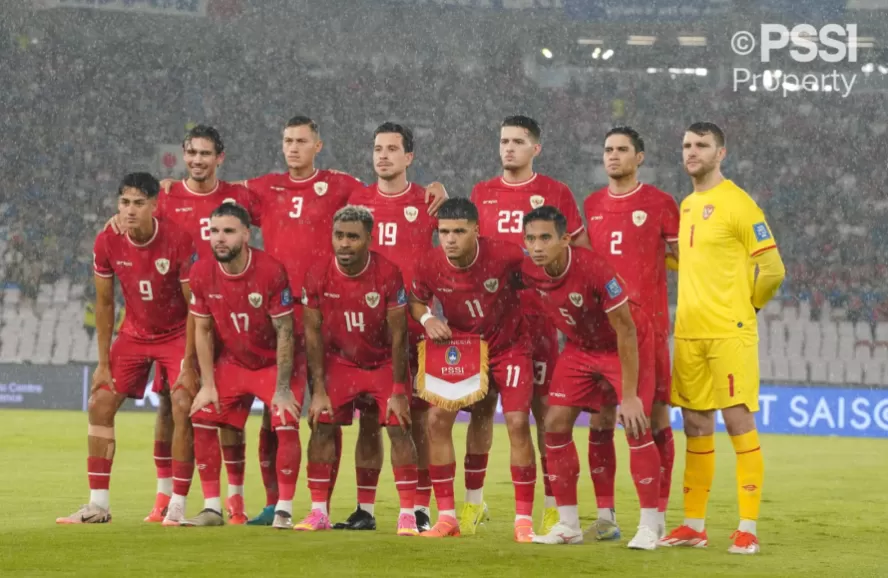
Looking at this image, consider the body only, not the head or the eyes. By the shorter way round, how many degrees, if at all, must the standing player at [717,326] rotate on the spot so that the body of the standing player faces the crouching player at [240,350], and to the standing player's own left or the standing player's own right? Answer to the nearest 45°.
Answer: approximately 45° to the standing player's own right

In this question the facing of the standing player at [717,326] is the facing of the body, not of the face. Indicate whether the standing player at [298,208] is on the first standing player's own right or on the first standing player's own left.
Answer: on the first standing player's own right

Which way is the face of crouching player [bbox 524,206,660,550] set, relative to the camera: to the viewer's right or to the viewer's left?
to the viewer's left

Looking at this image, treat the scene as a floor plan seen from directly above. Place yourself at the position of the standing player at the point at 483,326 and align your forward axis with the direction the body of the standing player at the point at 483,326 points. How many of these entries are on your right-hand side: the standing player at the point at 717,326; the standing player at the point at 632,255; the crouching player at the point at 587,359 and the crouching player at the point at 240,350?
1

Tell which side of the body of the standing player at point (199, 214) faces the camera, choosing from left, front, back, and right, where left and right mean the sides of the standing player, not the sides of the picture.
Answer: front

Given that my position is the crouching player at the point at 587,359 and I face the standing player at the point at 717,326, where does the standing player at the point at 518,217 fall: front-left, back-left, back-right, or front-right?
back-left

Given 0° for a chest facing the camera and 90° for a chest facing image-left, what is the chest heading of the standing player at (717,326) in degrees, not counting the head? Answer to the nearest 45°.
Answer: approximately 45°

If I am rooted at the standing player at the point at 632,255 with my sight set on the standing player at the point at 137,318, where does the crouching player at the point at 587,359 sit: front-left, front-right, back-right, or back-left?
front-left

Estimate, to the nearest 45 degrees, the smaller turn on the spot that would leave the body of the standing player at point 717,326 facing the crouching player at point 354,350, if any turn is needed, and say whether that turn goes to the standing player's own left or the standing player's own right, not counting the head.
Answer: approximately 45° to the standing player's own right

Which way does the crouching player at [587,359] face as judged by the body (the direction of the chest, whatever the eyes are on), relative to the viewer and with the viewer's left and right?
facing the viewer and to the left of the viewer

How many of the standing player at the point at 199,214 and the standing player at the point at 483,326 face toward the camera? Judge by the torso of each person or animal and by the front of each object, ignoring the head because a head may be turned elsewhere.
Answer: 2

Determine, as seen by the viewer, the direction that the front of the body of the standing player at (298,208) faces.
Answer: toward the camera

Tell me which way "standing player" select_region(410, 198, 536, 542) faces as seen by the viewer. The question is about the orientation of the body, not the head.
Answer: toward the camera

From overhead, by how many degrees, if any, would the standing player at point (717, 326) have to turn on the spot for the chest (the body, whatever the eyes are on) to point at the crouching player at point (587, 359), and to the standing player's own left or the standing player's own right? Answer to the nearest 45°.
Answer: approximately 45° to the standing player's own right

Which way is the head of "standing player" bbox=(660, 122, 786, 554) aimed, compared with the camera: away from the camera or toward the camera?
toward the camera

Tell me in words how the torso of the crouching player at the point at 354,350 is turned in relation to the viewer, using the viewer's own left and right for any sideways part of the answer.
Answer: facing the viewer

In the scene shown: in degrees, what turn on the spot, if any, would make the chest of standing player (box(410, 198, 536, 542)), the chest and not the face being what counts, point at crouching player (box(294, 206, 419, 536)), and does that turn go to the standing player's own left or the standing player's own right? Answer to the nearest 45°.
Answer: approximately 90° to the standing player's own right
